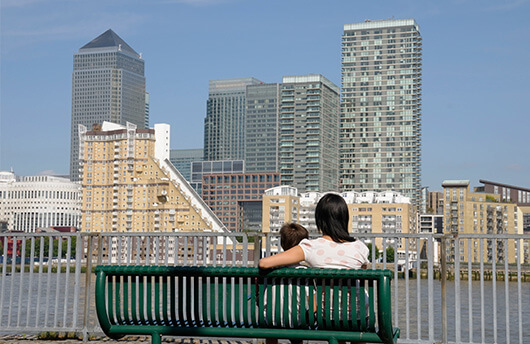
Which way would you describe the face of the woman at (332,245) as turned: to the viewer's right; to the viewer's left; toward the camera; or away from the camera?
away from the camera

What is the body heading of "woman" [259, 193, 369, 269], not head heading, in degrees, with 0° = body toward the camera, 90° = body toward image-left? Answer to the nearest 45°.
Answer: approximately 180°
